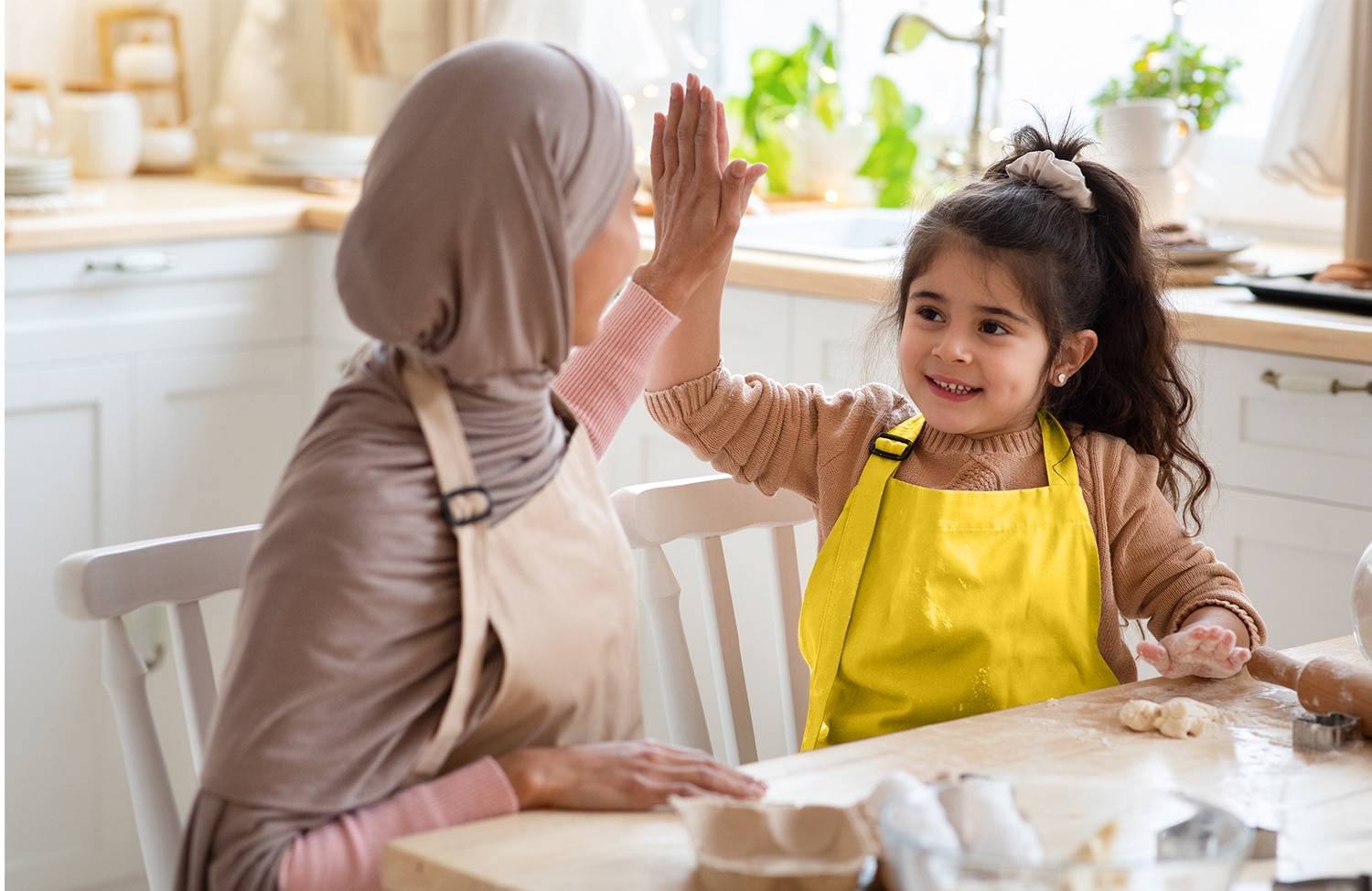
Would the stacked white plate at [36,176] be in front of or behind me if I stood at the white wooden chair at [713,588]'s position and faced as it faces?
behind

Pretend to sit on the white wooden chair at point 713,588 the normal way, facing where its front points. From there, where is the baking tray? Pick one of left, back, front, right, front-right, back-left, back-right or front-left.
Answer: left

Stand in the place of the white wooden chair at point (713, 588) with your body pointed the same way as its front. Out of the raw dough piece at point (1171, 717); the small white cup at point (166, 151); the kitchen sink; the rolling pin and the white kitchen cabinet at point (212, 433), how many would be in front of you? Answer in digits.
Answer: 2

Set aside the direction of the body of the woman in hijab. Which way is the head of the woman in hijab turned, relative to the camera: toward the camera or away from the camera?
away from the camera

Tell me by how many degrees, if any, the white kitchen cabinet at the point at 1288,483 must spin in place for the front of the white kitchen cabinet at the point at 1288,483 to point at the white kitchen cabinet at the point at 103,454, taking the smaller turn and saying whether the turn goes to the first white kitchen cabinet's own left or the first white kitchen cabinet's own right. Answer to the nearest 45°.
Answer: approximately 45° to the first white kitchen cabinet's own right

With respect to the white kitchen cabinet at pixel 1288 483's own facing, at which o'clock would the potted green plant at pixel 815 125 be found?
The potted green plant is roughly at 3 o'clock from the white kitchen cabinet.
